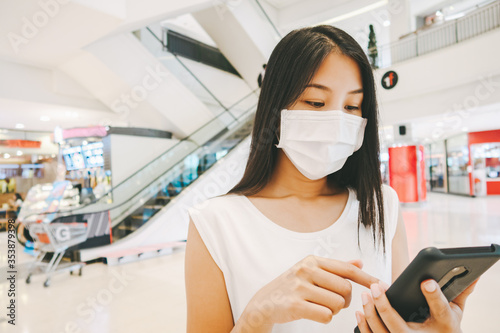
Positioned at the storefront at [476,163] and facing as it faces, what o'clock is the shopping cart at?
The shopping cart is roughly at 11 o'clock from the storefront.

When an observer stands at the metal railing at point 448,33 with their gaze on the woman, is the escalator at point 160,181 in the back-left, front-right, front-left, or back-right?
front-right

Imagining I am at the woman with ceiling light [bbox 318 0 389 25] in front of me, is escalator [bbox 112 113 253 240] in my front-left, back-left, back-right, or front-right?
front-left

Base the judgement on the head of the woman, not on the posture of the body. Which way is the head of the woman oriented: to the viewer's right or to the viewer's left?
to the viewer's right

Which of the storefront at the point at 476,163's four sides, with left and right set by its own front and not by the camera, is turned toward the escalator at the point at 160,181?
front

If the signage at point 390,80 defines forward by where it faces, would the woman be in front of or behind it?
in front

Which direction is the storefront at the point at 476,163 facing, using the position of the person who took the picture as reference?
facing the viewer and to the left of the viewer

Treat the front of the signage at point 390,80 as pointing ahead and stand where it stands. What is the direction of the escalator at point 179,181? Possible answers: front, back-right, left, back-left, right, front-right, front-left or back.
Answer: front-right

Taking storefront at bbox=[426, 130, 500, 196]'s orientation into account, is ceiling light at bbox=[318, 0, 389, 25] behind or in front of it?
in front

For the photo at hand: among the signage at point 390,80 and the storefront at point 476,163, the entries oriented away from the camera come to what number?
0

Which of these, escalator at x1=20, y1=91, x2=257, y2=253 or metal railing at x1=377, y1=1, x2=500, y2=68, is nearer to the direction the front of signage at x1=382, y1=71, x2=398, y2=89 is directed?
the escalator

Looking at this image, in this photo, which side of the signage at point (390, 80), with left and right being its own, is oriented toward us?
front

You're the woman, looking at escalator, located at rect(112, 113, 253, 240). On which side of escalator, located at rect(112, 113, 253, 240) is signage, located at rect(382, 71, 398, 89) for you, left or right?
right

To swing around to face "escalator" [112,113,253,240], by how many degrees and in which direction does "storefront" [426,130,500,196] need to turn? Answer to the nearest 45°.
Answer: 0° — it already faces it
